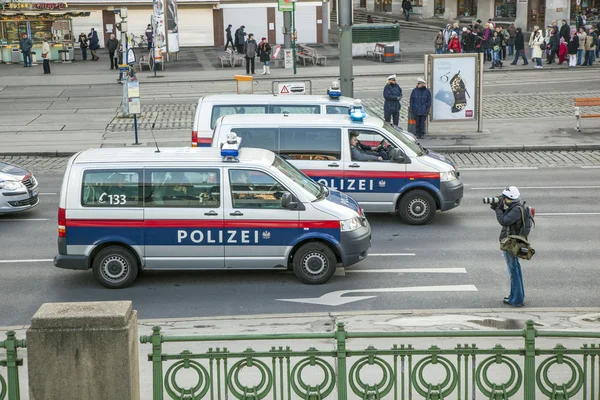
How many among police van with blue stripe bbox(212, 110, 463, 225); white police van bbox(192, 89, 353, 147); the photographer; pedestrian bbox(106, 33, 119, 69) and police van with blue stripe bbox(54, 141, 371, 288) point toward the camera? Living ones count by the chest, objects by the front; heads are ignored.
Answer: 1

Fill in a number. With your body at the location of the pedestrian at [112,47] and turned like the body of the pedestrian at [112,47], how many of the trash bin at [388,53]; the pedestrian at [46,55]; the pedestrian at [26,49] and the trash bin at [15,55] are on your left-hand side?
1

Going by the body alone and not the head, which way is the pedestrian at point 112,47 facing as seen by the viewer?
toward the camera

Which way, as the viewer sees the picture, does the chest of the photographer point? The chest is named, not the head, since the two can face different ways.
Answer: to the viewer's left

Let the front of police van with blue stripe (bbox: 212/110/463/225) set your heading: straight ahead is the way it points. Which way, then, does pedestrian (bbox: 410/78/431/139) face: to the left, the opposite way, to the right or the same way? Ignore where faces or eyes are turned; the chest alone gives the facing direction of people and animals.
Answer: to the right

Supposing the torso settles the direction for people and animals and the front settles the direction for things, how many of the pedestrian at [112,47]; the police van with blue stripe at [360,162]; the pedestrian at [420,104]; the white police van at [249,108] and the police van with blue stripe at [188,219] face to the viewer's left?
0

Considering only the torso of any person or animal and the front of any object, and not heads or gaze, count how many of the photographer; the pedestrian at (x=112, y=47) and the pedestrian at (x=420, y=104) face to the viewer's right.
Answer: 0

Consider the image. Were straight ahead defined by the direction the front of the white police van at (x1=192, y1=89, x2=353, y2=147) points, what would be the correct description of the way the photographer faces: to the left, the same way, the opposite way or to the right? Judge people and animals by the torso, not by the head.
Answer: the opposite way

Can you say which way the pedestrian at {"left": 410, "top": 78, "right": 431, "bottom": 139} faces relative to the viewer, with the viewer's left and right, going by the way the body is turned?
facing the viewer

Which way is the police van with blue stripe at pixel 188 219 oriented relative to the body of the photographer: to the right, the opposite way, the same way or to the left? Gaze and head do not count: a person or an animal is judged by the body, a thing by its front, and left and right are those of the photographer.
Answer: the opposite way

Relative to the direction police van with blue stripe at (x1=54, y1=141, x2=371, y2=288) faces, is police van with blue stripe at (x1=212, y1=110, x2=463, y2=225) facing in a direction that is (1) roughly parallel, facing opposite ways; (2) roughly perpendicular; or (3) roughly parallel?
roughly parallel

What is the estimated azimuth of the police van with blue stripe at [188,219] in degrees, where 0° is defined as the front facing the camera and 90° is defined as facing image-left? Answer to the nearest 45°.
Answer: approximately 270°

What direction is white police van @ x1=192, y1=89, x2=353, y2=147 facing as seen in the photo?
to the viewer's right

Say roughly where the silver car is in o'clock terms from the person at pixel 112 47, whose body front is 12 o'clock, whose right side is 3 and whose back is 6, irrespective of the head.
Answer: The silver car is roughly at 12 o'clock from the person.

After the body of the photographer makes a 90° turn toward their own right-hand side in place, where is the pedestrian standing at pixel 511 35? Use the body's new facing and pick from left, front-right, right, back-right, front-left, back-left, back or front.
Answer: front

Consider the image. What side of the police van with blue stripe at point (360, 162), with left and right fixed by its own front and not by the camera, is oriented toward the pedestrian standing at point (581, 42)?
left

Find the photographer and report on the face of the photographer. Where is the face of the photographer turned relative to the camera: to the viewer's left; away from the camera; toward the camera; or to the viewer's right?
to the viewer's left

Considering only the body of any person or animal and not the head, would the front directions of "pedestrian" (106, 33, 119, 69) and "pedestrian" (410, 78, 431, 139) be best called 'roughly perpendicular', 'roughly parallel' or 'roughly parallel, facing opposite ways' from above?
roughly parallel

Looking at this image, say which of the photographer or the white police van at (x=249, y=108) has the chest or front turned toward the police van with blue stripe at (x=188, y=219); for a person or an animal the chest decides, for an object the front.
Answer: the photographer
